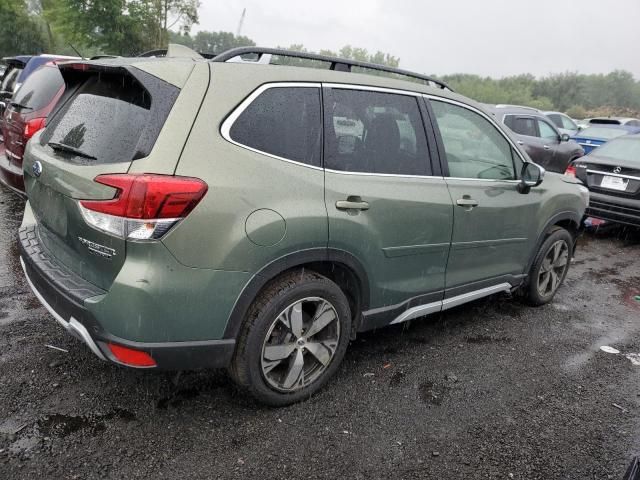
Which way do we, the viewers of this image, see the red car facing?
facing away from the viewer and to the right of the viewer

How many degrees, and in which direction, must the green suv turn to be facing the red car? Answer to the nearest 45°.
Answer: approximately 90° to its left

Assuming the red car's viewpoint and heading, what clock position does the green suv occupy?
The green suv is roughly at 4 o'clock from the red car.

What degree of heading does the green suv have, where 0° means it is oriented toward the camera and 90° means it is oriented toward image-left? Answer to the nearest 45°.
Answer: approximately 225°

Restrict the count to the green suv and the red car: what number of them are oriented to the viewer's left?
0
